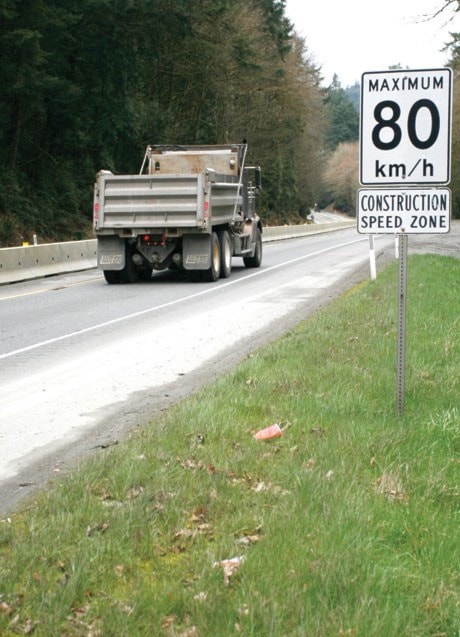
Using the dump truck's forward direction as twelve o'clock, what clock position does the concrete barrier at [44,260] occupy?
The concrete barrier is roughly at 9 o'clock from the dump truck.

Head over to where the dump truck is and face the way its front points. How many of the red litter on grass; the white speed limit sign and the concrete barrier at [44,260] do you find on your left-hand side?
1

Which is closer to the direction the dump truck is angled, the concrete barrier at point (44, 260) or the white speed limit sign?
the concrete barrier

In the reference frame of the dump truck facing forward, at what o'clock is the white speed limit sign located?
The white speed limit sign is roughly at 4 o'clock from the dump truck.

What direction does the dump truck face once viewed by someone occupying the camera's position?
facing away from the viewer and to the right of the viewer

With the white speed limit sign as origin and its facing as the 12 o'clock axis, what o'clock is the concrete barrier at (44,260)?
The concrete barrier is roughly at 5 o'clock from the white speed limit sign.

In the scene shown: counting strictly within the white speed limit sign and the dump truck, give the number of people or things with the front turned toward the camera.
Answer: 1

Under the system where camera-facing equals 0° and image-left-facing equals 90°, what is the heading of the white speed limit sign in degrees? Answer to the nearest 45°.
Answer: approximately 0°

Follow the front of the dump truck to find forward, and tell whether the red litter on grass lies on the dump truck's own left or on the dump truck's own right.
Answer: on the dump truck's own right

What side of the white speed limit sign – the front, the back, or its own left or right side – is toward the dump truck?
back
